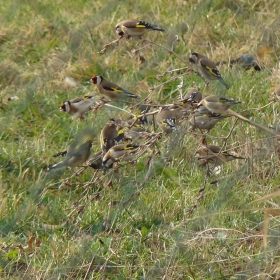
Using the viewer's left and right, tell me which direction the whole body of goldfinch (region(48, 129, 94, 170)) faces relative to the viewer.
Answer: facing to the right of the viewer

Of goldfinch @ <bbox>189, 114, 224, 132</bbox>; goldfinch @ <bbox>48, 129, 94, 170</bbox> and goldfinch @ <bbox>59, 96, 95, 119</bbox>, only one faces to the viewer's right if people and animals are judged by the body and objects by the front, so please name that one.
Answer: goldfinch @ <bbox>48, 129, 94, 170</bbox>

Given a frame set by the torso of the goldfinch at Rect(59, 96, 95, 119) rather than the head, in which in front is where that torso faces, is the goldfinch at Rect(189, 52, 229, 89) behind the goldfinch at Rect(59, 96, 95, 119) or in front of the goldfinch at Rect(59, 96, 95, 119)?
behind

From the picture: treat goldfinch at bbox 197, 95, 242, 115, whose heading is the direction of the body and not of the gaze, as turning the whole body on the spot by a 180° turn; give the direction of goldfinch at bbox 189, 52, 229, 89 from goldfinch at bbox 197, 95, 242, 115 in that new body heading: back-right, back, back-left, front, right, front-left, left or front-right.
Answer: left

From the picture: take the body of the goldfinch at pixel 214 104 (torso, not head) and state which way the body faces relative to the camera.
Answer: to the viewer's left

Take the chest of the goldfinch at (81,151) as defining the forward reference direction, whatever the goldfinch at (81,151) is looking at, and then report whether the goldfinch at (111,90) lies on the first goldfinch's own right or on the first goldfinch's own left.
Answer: on the first goldfinch's own left

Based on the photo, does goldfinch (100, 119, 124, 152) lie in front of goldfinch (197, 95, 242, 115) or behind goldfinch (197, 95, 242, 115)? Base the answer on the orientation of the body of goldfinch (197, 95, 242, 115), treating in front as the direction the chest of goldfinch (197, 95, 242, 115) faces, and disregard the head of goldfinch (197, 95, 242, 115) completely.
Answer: in front

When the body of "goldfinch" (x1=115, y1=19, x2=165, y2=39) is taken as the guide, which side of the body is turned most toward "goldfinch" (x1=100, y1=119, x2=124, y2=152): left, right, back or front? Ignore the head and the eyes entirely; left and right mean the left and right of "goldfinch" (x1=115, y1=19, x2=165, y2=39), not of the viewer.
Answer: left

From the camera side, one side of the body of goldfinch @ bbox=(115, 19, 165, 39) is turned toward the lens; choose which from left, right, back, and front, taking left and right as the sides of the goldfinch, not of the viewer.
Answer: left

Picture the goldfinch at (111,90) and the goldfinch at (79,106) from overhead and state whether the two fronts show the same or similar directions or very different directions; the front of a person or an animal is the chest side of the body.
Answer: same or similar directions

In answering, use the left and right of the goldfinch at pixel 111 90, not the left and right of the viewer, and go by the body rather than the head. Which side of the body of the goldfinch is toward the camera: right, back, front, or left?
left

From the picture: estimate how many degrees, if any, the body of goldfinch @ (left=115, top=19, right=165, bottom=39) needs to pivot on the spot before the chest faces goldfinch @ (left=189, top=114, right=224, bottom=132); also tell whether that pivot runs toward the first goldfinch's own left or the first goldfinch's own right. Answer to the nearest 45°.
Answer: approximately 90° to the first goldfinch's own left

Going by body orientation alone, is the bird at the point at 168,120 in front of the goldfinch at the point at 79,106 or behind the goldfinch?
behind

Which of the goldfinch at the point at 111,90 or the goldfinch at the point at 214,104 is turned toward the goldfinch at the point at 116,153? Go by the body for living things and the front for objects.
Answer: the goldfinch at the point at 214,104

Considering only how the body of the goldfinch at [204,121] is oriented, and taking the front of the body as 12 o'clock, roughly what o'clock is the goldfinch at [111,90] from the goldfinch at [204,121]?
the goldfinch at [111,90] is roughly at 2 o'clock from the goldfinch at [204,121].

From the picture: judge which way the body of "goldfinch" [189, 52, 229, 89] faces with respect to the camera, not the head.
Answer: to the viewer's left
